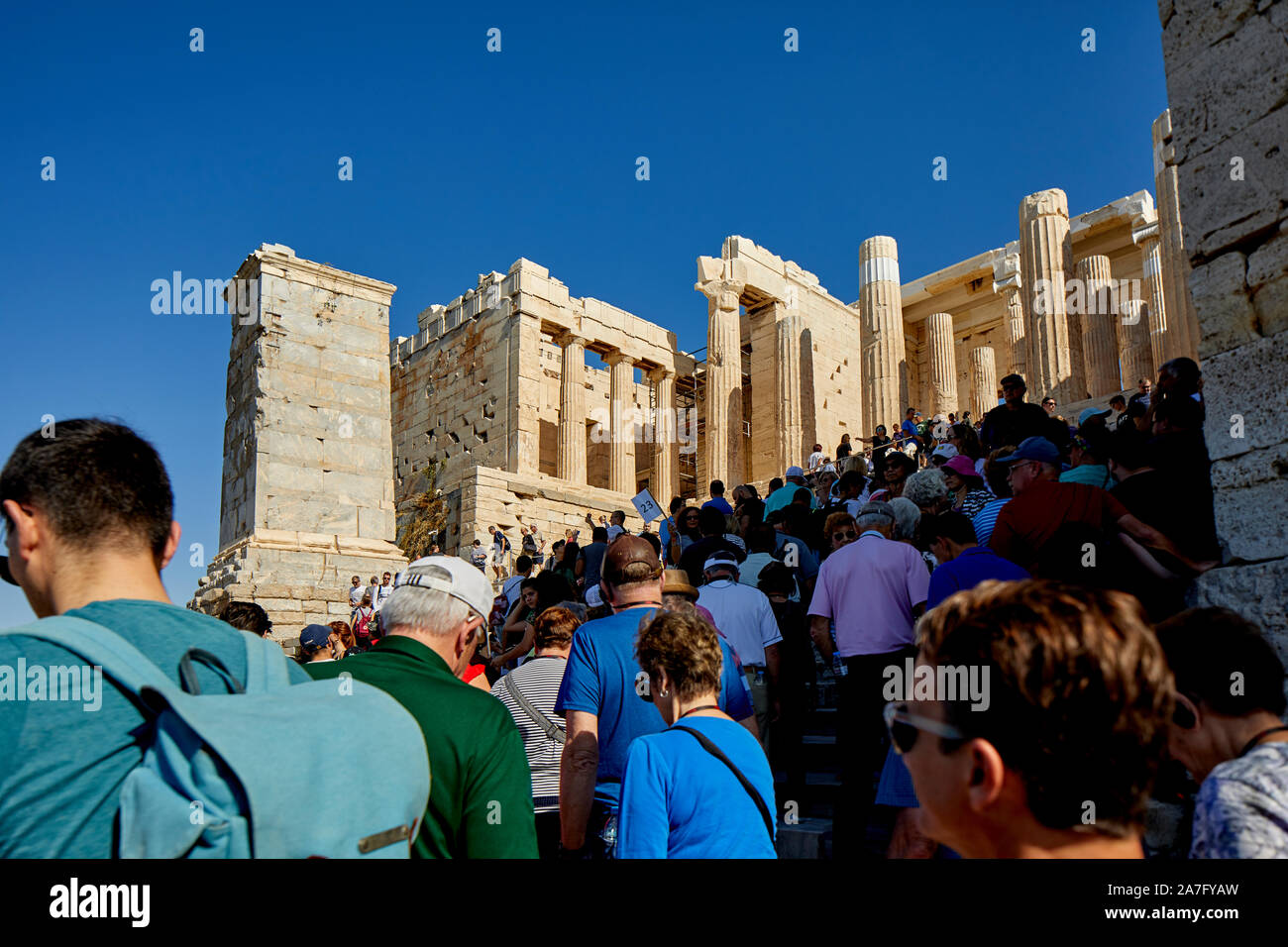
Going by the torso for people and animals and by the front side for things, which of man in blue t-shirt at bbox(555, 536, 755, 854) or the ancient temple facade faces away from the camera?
the man in blue t-shirt

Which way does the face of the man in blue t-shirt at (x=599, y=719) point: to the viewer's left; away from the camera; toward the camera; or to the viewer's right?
away from the camera

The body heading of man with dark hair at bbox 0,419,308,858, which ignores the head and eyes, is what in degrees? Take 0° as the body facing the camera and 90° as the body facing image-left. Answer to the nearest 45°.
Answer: approximately 135°

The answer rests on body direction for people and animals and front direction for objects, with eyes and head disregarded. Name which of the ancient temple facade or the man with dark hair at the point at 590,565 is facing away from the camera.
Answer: the man with dark hair

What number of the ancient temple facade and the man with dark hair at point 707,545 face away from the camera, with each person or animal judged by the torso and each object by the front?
1

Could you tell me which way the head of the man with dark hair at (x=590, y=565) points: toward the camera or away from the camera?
away from the camera

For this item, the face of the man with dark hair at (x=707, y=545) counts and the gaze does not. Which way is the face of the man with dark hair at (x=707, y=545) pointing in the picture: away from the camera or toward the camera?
away from the camera

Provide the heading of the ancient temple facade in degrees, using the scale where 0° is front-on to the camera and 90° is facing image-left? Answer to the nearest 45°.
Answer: approximately 45°

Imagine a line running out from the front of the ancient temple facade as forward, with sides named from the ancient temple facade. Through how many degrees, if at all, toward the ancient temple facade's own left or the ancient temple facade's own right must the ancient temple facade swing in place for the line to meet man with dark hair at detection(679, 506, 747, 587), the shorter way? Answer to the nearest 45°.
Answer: approximately 45° to the ancient temple facade's own left

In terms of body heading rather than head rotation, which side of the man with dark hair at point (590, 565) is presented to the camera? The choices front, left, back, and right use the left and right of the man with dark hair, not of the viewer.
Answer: back

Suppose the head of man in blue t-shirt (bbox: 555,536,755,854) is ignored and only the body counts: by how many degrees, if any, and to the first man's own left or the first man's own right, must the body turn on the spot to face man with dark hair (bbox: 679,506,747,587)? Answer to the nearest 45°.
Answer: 0° — they already face them

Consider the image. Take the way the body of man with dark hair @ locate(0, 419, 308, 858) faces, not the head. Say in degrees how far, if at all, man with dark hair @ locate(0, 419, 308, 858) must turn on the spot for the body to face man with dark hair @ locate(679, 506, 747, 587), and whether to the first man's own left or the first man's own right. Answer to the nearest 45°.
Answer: approximately 90° to the first man's own right

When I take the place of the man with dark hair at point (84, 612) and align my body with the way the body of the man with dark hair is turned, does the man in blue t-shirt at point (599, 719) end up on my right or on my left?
on my right

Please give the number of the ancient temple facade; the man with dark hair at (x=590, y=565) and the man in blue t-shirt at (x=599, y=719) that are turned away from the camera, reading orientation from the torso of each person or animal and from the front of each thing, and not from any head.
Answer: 2

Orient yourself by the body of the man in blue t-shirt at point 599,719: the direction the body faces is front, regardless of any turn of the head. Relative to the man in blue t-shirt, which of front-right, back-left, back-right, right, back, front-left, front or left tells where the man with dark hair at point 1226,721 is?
back-right
